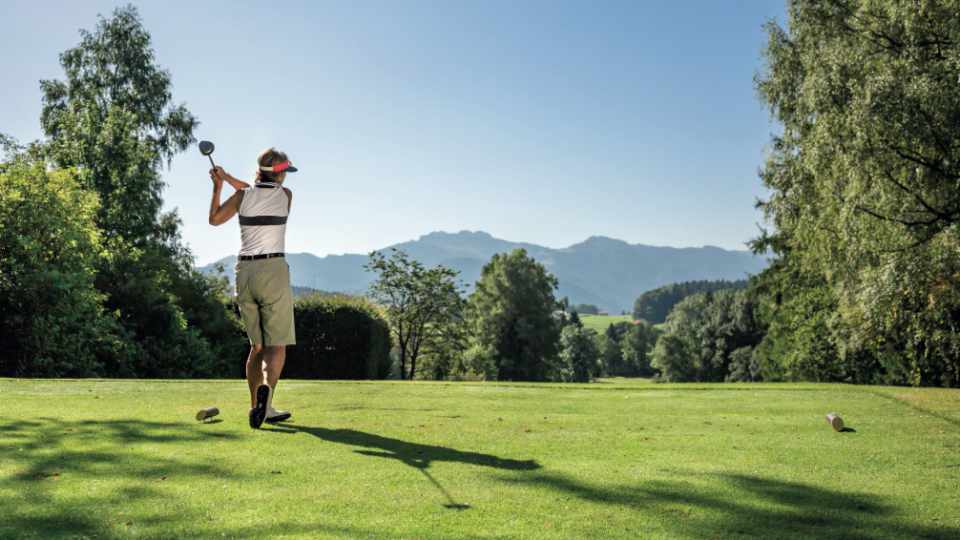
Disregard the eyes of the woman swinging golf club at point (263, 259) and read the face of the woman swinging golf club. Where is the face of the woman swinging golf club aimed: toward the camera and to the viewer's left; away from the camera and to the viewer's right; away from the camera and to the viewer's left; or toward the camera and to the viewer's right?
away from the camera and to the viewer's right

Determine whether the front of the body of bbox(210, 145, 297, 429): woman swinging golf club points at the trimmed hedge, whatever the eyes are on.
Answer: yes

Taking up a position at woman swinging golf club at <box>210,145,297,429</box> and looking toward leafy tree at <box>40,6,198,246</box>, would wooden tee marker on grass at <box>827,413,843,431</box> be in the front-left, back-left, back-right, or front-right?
back-right

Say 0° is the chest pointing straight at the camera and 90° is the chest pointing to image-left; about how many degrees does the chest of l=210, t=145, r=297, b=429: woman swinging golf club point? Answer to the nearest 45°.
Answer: approximately 180°

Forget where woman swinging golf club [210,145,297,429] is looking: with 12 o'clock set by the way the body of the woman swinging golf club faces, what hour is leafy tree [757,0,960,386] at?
The leafy tree is roughly at 2 o'clock from the woman swinging golf club.

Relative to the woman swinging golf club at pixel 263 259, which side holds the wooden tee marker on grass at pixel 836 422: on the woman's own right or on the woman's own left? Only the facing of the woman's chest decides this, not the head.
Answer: on the woman's own right

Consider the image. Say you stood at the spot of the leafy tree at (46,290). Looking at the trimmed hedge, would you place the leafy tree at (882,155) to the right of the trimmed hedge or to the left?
right

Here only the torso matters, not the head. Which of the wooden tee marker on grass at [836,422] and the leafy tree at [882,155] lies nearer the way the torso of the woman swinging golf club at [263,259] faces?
the leafy tree

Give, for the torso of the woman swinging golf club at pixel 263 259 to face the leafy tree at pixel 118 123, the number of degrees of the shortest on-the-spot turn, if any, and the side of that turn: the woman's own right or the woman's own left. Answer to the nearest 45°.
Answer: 0° — they already face it

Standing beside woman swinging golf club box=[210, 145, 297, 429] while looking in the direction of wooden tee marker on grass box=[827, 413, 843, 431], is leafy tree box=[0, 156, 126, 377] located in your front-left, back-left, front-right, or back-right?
back-left
